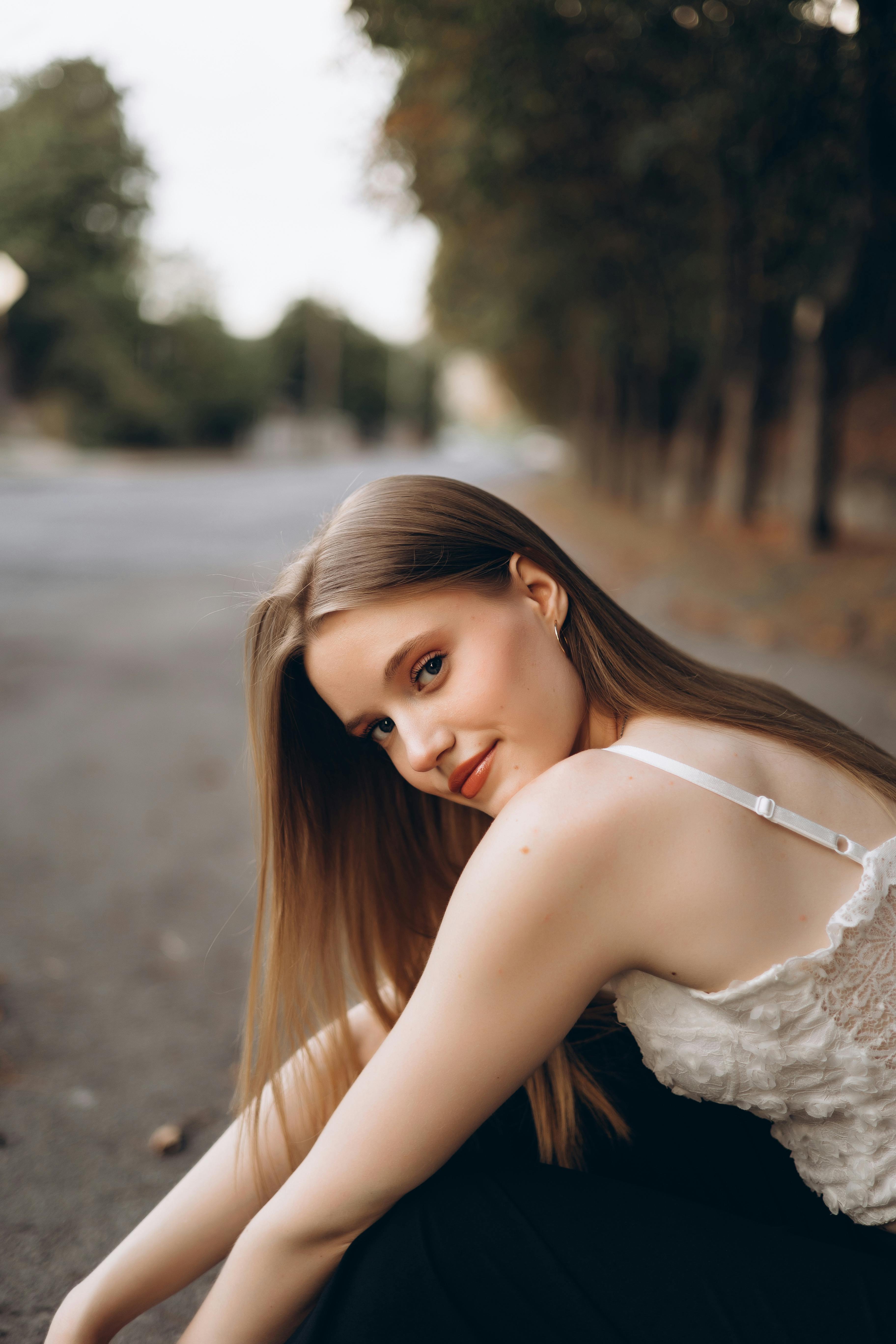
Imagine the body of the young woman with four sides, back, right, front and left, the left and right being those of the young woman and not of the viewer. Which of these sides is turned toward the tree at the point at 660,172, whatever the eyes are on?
right

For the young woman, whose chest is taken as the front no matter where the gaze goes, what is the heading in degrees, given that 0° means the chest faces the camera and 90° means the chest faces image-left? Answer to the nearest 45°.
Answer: approximately 90°

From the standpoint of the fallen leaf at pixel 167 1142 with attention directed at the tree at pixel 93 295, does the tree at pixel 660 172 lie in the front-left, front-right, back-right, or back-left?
front-right

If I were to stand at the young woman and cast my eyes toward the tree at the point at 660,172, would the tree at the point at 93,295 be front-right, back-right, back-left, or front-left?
front-left

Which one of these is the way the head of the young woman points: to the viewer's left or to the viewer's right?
to the viewer's left

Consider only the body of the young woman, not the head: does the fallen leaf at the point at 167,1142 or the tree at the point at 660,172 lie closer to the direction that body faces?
the fallen leaf
